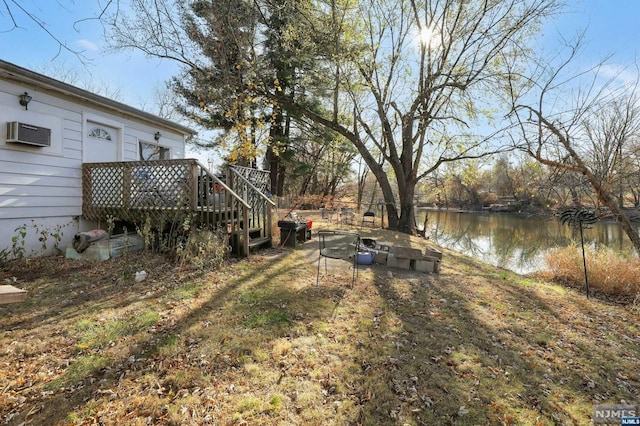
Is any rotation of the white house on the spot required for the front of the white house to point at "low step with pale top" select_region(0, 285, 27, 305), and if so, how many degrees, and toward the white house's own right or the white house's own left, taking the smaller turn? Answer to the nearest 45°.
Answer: approximately 45° to the white house's own right

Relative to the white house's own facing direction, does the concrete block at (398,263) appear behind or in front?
in front

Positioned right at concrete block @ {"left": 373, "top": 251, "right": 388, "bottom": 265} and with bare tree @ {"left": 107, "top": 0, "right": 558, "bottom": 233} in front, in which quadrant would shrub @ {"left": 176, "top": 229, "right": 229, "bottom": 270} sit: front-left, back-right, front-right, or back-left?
back-left

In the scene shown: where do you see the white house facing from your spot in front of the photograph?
facing the viewer and to the right of the viewer

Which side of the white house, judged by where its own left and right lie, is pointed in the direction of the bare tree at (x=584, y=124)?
front

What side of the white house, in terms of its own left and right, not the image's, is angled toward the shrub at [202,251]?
front

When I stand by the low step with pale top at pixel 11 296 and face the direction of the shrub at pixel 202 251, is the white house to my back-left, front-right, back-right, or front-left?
front-left

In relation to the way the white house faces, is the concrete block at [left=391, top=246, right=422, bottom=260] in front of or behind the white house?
in front

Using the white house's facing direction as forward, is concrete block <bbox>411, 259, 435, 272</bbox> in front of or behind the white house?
in front
